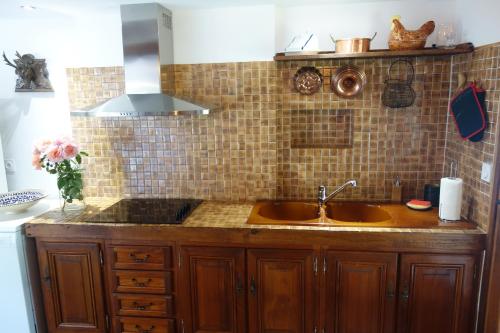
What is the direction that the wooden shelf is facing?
toward the camera

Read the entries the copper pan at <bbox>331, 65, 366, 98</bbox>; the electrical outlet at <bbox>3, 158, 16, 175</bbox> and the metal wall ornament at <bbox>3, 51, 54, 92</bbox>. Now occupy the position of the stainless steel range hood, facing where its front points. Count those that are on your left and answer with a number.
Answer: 1

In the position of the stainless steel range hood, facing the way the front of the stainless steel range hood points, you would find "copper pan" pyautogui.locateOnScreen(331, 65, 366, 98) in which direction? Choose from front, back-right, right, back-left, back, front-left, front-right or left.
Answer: left

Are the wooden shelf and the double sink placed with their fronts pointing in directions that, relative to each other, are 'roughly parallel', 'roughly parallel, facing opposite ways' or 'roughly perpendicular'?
roughly parallel

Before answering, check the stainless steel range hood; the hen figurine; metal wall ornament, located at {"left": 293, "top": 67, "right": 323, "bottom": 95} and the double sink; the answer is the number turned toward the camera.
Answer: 3

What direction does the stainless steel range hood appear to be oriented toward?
toward the camera

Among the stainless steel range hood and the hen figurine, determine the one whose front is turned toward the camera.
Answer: the stainless steel range hood

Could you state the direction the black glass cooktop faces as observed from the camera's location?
facing the viewer

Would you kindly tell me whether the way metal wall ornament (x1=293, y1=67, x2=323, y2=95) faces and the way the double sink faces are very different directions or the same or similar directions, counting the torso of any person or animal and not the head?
same or similar directions

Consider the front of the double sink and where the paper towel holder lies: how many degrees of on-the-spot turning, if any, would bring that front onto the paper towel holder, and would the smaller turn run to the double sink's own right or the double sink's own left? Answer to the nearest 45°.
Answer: approximately 90° to the double sink's own left

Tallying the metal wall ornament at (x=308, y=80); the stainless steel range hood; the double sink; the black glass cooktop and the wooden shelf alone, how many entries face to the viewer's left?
0

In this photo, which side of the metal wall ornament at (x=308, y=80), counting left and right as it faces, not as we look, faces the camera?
front

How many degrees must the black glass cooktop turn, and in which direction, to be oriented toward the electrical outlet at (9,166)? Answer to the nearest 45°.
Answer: approximately 135° to its right
